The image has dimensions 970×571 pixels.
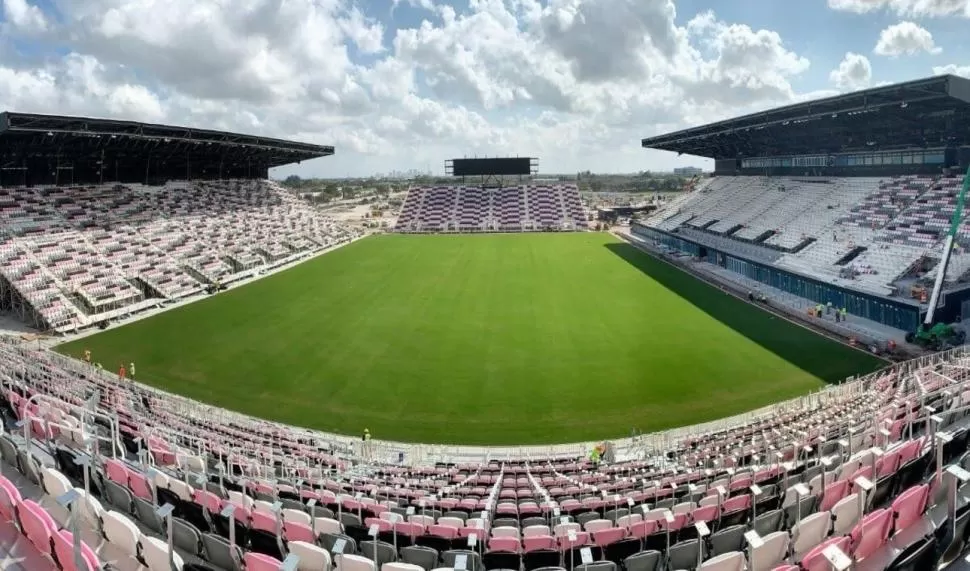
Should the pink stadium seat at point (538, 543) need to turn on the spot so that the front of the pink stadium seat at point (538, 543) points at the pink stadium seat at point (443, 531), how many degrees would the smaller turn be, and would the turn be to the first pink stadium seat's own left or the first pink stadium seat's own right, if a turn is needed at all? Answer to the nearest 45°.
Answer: approximately 90° to the first pink stadium seat's own left

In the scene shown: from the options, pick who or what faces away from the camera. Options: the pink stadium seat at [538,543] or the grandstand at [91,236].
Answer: the pink stadium seat

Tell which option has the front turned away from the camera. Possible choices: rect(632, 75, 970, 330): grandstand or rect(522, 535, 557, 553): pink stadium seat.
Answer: the pink stadium seat

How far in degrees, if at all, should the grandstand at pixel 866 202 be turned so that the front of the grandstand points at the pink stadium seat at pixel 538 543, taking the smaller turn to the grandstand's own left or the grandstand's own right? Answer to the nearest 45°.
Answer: approximately 45° to the grandstand's own left

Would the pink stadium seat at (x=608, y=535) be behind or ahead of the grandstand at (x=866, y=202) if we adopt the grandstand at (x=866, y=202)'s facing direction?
ahead

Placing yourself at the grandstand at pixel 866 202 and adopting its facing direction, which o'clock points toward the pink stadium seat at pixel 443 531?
The pink stadium seat is roughly at 11 o'clock from the grandstand.

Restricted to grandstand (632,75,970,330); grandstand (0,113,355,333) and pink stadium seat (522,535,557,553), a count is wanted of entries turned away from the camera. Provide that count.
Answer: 1

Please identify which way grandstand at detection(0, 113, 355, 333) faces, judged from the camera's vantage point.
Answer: facing the viewer and to the right of the viewer

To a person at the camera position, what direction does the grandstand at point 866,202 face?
facing the viewer and to the left of the viewer

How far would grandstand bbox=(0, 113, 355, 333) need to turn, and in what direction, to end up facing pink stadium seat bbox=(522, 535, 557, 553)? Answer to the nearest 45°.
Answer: approximately 45° to its right

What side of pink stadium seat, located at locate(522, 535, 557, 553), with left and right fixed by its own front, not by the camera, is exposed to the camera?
back

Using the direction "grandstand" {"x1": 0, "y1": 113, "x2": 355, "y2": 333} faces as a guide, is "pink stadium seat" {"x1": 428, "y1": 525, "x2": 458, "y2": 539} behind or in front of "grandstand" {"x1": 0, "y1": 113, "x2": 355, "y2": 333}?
in front

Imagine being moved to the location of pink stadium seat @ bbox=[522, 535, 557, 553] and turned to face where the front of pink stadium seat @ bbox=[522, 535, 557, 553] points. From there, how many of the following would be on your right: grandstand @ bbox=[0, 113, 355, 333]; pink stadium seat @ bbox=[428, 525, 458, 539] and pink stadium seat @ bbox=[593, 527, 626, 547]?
1

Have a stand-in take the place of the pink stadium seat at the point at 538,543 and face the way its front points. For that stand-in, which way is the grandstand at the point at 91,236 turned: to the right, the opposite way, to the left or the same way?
to the right

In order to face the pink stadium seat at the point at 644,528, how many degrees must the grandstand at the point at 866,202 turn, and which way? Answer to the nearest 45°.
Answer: approximately 45° to its left

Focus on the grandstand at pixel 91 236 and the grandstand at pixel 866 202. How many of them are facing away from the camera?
0

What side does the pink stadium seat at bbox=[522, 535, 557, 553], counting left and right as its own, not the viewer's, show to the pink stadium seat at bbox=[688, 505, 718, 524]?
right

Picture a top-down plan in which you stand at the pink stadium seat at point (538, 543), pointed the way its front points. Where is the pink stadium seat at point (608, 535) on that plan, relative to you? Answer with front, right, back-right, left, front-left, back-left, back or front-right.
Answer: right

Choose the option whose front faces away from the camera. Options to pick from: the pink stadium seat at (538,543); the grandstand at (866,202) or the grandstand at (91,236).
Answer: the pink stadium seat
